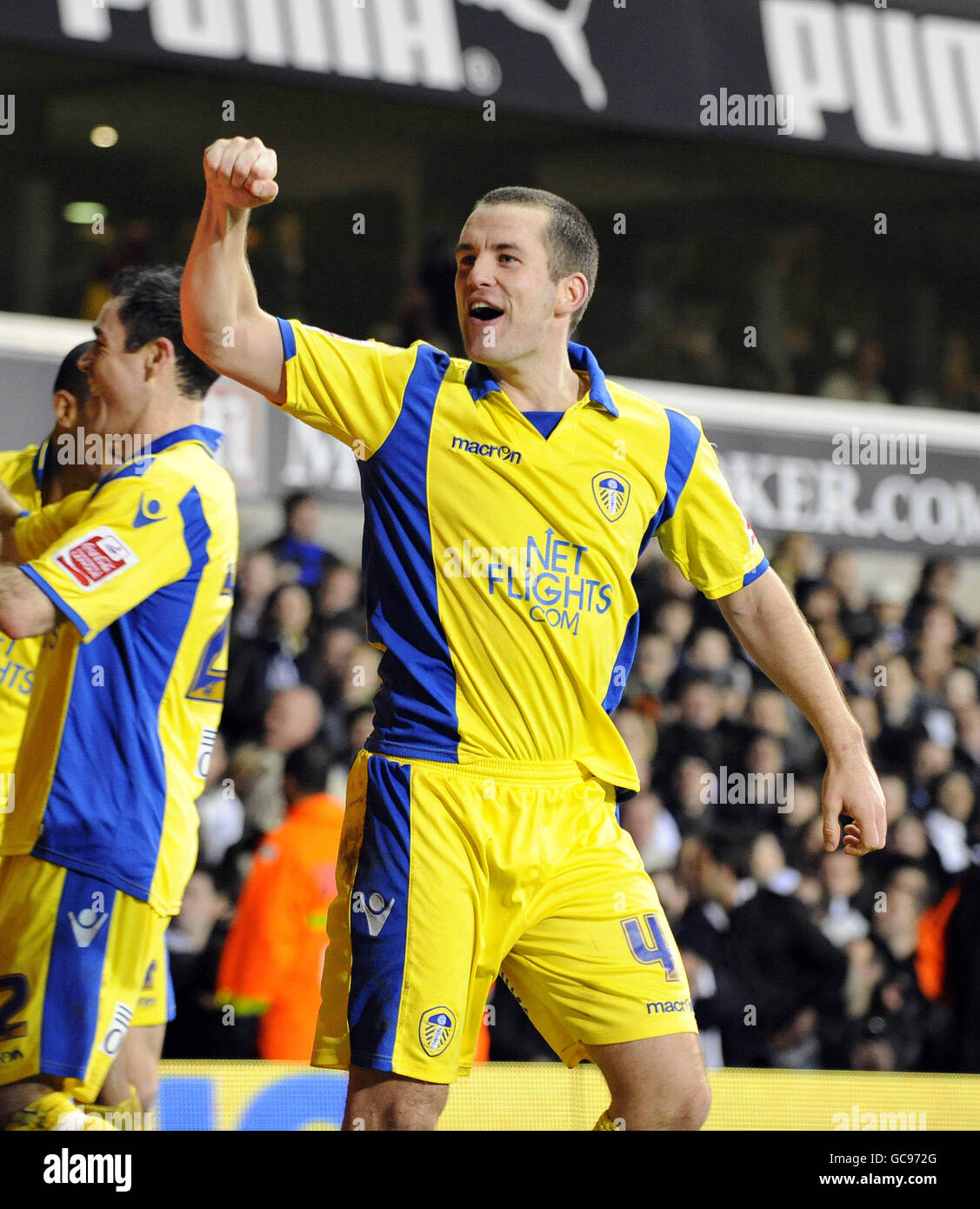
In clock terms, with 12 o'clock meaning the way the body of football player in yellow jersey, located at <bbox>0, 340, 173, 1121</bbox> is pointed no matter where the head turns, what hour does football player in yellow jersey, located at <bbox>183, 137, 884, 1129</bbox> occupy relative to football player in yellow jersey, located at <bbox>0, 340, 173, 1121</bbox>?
football player in yellow jersey, located at <bbox>183, 137, 884, 1129</bbox> is roughly at 12 o'clock from football player in yellow jersey, located at <bbox>0, 340, 173, 1121</bbox>.

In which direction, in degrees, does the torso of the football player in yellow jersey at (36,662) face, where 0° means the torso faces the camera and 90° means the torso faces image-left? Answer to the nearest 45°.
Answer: approximately 315°
